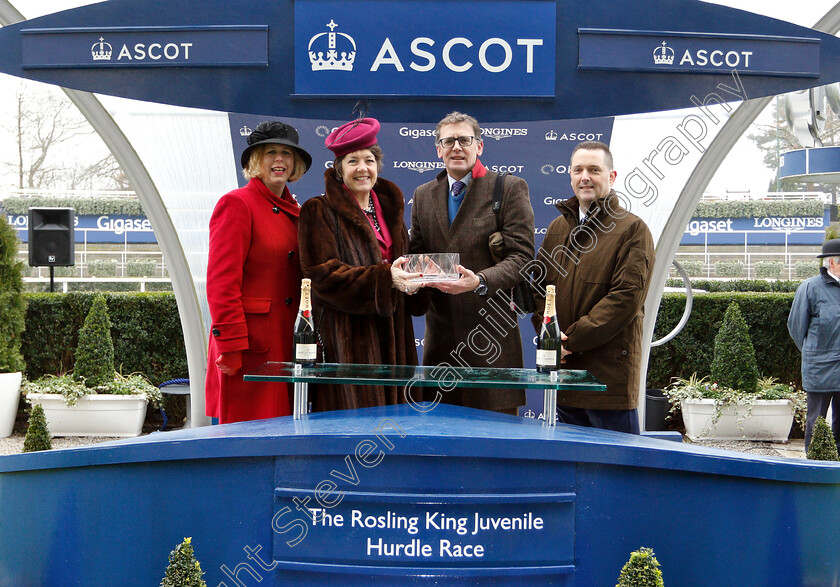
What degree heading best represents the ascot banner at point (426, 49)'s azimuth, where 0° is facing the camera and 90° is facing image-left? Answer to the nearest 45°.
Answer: approximately 0°

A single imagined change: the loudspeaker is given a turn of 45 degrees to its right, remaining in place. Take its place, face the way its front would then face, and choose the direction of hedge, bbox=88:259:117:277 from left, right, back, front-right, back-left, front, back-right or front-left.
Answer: back-right

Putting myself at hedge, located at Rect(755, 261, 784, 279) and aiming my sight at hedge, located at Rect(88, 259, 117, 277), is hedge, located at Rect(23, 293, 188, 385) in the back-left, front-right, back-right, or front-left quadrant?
front-left

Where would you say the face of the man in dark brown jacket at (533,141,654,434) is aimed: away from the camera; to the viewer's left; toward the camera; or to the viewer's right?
toward the camera

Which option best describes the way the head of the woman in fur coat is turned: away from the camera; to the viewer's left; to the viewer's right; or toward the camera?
toward the camera

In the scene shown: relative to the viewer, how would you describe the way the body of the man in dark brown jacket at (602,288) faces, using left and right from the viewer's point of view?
facing the viewer and to the left of the viewer

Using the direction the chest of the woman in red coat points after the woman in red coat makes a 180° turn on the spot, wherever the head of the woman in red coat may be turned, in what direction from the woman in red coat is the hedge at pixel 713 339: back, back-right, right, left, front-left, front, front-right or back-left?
right

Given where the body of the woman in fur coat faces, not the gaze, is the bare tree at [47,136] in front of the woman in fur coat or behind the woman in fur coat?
behind

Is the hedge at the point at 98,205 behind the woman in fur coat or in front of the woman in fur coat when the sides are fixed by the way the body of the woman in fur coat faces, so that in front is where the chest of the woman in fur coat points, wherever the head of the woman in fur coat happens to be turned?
behind

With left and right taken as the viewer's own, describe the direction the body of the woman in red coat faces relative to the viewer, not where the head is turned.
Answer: facing the viewer and to the right of the viewer

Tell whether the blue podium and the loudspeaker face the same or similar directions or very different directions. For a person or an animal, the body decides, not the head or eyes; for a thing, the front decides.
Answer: same or similar directions

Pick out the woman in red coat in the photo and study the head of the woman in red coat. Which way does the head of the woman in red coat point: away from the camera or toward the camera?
toward the camera

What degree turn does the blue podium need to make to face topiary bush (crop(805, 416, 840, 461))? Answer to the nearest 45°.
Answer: approximately 135° to its left

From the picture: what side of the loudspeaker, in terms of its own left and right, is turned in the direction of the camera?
front

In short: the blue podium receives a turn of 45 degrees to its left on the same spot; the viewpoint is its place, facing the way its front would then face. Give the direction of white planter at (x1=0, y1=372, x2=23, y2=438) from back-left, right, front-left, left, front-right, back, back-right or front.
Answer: back

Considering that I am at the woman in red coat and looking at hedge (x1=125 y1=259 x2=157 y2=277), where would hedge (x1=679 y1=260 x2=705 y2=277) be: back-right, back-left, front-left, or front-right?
front-right
